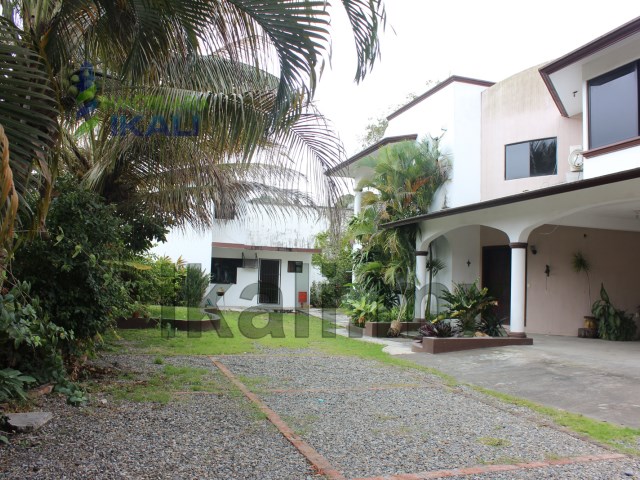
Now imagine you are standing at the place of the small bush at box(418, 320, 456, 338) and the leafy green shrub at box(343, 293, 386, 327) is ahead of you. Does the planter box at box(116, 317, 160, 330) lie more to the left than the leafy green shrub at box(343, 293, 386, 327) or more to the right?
left

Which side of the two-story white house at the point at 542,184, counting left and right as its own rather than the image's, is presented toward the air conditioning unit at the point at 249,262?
right

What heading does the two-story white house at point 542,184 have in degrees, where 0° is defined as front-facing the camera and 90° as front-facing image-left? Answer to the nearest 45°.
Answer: approximately 45°

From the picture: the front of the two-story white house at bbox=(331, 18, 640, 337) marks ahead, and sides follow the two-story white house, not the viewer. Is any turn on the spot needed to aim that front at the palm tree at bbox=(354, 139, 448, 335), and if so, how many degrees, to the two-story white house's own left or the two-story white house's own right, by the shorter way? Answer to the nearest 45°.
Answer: approximately 45° to the two-story white house's own right

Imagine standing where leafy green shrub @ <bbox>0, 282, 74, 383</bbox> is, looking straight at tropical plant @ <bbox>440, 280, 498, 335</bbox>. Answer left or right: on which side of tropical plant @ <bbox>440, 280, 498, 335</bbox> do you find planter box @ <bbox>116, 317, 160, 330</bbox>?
left

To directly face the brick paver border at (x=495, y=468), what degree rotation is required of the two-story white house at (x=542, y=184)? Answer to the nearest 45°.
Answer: approximately 45° to its left

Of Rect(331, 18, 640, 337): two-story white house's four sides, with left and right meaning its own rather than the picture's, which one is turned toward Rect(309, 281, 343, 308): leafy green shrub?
right

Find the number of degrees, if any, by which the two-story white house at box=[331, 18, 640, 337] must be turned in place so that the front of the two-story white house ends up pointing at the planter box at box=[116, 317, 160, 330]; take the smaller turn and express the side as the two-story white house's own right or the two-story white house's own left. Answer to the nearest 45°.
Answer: approximately 45° to the two-story white house's own right
